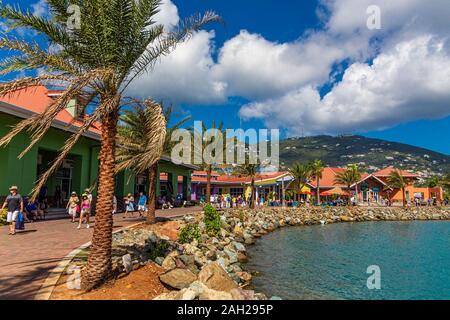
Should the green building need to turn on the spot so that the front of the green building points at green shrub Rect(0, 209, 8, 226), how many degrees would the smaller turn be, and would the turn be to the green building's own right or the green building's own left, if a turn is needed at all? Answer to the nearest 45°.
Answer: approximately 45° to the green building's own right

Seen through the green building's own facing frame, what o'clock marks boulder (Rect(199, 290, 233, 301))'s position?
The boulder is roughly at 1 o'clock from the green building.

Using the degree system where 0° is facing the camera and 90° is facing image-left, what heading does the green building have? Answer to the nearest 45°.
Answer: approximately 315°

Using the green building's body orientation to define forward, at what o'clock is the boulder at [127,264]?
The boulder is roughly at 1 o'clock from the green building.

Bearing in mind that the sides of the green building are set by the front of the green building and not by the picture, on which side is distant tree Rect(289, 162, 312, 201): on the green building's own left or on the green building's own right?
on the green building's own left

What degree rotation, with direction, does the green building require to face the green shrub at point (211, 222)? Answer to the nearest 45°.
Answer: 0° — it already faces it

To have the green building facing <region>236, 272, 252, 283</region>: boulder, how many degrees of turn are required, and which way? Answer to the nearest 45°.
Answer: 0° — it already faces it

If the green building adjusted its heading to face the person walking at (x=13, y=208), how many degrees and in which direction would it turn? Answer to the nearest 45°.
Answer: approximately 45° to its right

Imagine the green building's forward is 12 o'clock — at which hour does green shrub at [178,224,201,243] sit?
The green shrub is roughly at 12 o'clock from the green building.
